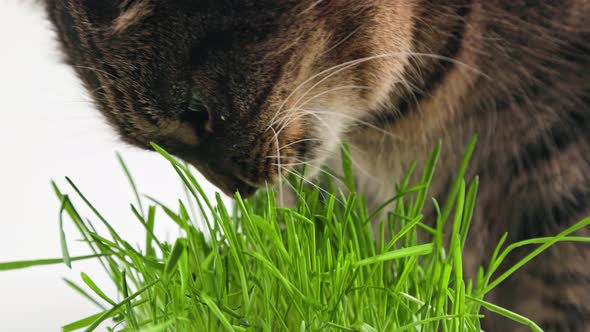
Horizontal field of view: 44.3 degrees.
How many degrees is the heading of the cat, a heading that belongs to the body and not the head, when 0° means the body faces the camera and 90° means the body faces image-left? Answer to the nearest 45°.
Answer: approximately 90°
